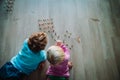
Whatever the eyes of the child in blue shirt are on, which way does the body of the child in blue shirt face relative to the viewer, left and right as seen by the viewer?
facing away from the viewer and to the right of the viewer
